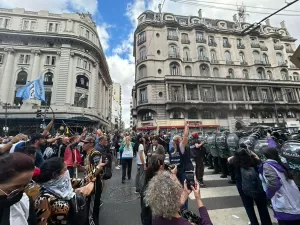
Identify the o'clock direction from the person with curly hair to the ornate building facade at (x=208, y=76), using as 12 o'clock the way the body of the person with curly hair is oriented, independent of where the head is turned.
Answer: The ornate building facade is roughly at 11 o'clock from the person with curly hair.

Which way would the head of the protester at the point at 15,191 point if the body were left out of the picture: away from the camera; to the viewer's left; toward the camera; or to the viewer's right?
to the viewer's right

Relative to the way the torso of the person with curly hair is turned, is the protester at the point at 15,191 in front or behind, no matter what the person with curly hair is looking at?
behind

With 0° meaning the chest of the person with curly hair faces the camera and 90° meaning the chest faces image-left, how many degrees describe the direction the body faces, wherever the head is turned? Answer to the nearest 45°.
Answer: approximately 225°

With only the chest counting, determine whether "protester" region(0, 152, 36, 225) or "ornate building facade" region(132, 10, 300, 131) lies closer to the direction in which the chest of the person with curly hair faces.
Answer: the ornate building facade

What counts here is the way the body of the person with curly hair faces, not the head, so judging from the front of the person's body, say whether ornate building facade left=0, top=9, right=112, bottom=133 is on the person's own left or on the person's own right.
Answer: on the person's own left

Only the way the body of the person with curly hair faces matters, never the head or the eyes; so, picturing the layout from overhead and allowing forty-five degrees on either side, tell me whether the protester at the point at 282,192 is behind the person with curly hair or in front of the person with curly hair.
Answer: in front
